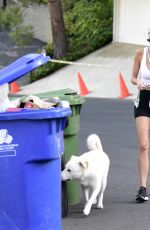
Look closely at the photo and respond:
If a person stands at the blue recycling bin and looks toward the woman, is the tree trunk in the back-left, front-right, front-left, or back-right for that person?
front-left

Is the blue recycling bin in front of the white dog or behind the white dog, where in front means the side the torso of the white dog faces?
in front

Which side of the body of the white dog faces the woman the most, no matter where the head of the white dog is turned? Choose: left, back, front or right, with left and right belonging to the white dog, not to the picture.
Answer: back

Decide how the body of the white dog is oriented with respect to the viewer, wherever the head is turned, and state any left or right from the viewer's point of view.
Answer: facing the viewer and to the left of the viewer

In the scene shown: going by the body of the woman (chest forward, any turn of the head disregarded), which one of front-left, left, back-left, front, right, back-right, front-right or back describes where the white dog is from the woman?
front-right

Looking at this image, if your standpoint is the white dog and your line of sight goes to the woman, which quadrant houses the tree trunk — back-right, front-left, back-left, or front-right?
front-left

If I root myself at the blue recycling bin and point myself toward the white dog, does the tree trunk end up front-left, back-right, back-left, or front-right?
front-left
